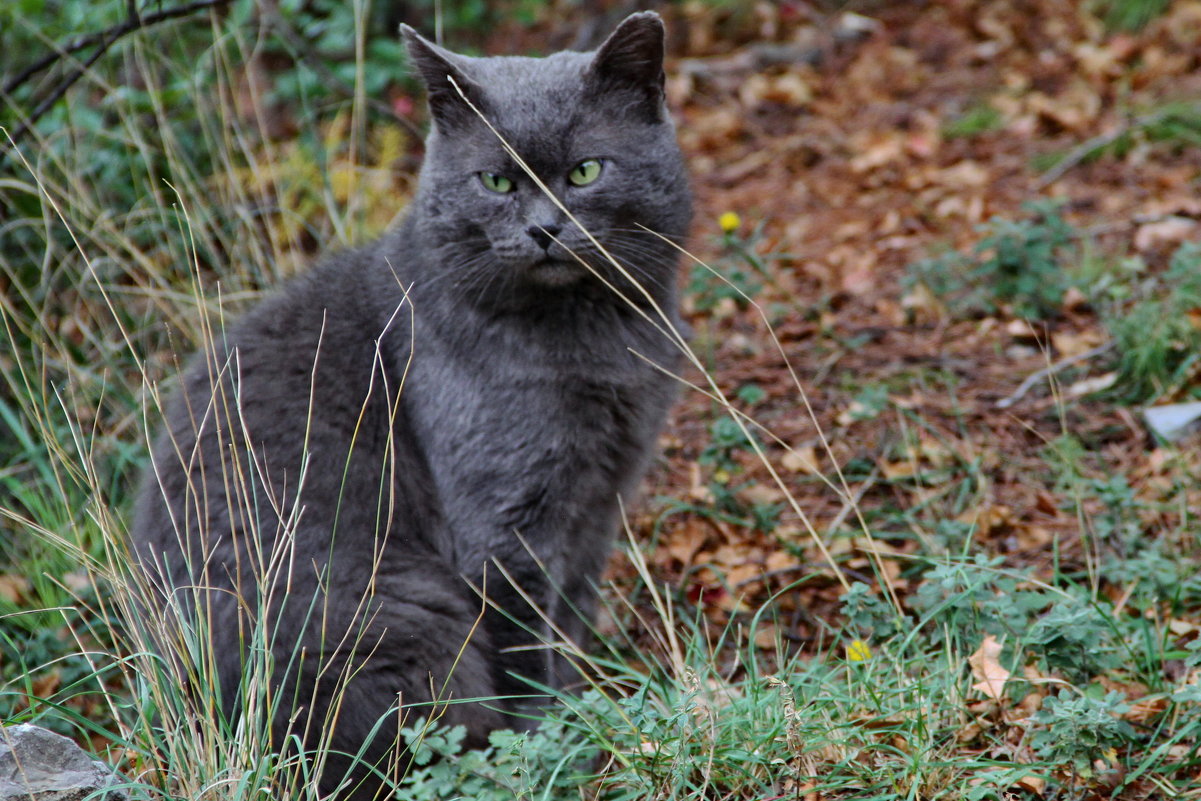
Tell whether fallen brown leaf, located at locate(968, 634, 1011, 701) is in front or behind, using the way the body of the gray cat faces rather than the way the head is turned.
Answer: in front

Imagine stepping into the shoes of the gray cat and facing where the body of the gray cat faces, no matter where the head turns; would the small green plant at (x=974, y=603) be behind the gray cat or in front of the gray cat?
in front

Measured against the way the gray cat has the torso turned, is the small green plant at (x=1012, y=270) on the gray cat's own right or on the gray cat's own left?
on the gray cat's own left

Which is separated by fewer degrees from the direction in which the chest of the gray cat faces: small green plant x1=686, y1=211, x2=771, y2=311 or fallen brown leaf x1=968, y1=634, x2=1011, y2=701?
the fallen brown leaf

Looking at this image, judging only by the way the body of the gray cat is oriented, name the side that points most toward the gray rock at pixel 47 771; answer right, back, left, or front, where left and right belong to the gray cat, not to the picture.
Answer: right

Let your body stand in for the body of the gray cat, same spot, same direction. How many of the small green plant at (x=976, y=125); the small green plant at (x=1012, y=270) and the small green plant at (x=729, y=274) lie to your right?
0

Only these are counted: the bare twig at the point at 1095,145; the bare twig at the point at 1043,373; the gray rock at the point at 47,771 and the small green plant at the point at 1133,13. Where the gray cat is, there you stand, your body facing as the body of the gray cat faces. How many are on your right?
1

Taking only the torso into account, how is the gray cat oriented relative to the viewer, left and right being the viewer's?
facing the viewer and to the right of the viewer

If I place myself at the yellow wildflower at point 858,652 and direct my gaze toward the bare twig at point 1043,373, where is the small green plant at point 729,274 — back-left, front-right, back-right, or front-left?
front-left

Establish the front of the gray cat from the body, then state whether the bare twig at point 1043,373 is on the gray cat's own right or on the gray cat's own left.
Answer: on the gray cat's own left

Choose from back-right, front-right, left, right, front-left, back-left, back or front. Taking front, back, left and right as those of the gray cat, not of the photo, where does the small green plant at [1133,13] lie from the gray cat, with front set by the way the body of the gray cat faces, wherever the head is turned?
left
